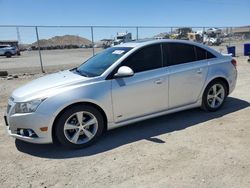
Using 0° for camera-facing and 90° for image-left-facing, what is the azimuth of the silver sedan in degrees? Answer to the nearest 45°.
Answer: approximately 45°

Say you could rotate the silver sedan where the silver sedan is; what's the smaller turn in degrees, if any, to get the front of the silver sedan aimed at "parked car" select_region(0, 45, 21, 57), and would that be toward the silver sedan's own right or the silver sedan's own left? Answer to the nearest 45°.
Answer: approximately 90° to the silver sedan's own right
